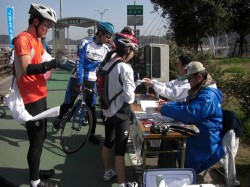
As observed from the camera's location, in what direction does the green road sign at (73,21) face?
facing the viewer

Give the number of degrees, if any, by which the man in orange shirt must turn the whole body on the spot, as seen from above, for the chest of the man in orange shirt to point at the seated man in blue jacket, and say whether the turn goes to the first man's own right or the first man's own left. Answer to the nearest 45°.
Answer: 0° — they already face them

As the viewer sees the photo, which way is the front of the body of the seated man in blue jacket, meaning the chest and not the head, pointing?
to the viewer's left

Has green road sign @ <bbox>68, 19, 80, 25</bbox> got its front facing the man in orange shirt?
yes

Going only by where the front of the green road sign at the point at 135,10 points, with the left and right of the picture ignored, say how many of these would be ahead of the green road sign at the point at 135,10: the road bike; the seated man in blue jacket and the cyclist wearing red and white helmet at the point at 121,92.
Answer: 3

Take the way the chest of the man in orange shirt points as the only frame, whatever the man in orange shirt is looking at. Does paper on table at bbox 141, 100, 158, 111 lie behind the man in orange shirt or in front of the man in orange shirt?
in front

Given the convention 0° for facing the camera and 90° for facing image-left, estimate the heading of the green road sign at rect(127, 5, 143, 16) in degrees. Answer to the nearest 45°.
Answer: approximately 0°

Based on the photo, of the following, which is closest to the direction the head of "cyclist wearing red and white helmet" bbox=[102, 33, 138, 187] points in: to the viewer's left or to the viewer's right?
to the viewer's right

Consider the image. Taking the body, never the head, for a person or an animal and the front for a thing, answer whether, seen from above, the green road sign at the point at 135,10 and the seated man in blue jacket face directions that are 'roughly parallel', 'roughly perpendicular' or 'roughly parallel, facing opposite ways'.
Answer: roughly perpendicular

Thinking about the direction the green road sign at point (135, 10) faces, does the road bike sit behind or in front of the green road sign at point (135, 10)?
in front

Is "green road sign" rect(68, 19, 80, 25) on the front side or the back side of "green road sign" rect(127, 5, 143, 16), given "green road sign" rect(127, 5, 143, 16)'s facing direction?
on the back side

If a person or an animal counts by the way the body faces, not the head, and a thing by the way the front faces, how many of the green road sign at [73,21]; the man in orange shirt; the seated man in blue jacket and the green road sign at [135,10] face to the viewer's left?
1

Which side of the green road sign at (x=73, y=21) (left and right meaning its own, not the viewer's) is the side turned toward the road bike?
front

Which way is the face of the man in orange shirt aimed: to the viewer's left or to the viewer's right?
to the viewer's right

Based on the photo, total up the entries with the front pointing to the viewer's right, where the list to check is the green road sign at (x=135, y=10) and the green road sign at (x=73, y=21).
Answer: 0
